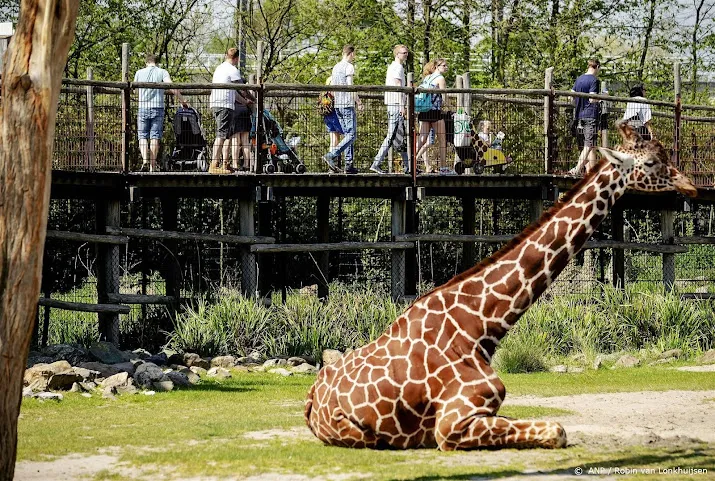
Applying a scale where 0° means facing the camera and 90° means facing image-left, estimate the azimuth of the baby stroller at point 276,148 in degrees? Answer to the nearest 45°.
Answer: approximately 270°

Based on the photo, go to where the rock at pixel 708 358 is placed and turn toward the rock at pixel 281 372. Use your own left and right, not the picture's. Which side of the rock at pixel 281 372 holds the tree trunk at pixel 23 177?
left

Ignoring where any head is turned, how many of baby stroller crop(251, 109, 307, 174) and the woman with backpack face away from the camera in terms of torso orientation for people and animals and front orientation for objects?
0

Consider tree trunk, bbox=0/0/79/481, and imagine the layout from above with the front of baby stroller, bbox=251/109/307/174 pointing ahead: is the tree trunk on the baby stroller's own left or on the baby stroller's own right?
on the baby stroller's own right

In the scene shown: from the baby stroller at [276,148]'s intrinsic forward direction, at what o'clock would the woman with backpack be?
The woman with backpack is roughly at 12 o'clock from the baby stroller.
